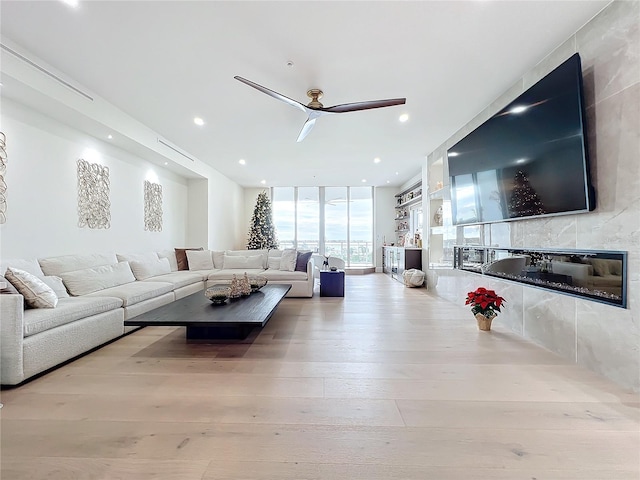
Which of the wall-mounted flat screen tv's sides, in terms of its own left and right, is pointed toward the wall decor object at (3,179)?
front

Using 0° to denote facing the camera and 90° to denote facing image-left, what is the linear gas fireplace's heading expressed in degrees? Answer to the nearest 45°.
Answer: approximately 45°

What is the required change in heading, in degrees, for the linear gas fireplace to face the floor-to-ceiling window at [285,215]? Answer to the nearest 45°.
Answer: approximately 90° to its right

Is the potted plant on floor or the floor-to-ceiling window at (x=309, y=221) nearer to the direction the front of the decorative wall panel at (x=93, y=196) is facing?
the potted plant on floor

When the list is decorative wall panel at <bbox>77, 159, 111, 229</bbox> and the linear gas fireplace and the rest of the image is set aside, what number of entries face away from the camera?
0

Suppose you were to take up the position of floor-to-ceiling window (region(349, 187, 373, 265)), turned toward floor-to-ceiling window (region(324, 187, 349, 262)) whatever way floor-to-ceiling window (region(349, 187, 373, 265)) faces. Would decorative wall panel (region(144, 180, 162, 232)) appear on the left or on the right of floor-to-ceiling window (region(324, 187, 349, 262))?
left

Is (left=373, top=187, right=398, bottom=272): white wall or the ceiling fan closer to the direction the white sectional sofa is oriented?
the ceiling fan

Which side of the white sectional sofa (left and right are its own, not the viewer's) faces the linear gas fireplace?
front

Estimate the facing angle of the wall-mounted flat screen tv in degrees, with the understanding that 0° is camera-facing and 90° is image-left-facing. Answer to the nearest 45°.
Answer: approximately 45°

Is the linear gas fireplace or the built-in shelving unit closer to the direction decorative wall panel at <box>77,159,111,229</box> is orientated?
the linear gas fireplace

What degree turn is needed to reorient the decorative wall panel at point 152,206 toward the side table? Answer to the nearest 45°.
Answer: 0° — it already faces it

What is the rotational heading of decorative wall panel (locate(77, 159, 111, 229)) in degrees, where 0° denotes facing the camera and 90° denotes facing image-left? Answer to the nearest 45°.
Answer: approximately 315°

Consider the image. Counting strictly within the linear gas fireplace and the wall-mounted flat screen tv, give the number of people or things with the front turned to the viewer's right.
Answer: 0

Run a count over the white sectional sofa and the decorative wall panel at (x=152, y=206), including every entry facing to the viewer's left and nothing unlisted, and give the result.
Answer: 0

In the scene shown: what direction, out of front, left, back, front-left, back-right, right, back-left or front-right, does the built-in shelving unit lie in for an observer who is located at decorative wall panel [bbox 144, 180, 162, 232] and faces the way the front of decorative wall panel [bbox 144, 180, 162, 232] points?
front-left
